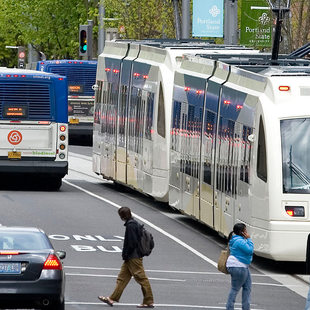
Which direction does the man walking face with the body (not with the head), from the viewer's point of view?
to the viewer's left

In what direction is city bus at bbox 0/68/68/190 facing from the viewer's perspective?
away from the camera

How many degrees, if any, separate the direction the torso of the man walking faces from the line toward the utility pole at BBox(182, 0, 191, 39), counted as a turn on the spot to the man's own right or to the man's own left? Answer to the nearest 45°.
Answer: approximately 90° to the man's own right

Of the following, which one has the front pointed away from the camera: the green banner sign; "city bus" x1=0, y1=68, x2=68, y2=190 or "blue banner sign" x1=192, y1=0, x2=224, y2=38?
the city bus

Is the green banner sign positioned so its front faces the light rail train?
yes

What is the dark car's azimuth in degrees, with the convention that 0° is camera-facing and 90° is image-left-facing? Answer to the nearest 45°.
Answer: approximately 180°

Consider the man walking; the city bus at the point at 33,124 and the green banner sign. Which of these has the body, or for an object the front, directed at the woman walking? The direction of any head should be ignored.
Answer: the green banner sign

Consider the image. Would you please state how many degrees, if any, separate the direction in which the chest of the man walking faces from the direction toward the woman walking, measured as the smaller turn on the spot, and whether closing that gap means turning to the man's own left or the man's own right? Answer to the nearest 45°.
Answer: approximately 135° to the man's own left

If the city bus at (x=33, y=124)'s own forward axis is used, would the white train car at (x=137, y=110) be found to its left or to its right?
on its right

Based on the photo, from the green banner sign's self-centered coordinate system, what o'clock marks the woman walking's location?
The woman walking is roughly at 12 o'clock from the green banner sign.

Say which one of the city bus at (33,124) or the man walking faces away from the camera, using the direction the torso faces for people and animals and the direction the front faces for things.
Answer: the city bus

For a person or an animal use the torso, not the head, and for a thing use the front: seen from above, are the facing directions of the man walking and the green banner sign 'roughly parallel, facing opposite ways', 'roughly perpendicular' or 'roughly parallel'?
roughly perpendicular

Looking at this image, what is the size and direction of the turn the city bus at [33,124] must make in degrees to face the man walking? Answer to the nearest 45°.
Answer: approximately 180°

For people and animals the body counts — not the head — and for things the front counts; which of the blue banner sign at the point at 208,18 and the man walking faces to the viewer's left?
the man walking
